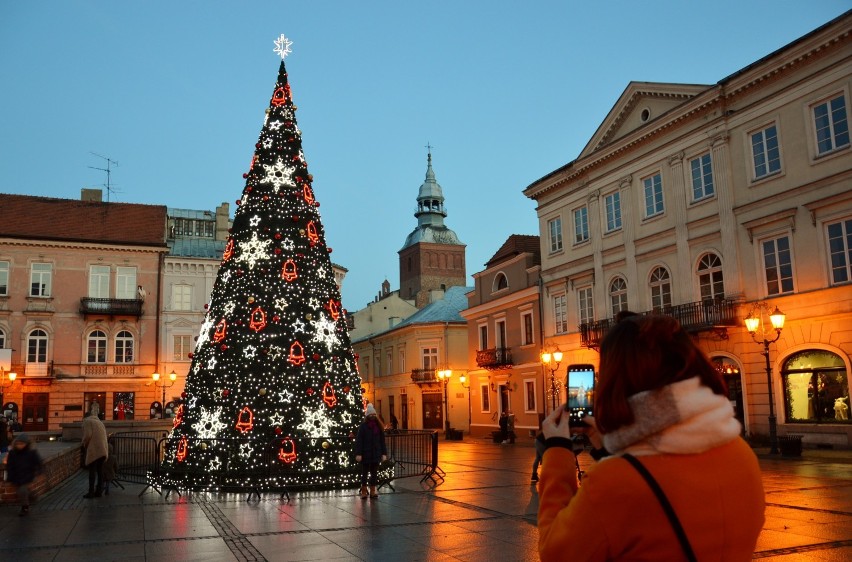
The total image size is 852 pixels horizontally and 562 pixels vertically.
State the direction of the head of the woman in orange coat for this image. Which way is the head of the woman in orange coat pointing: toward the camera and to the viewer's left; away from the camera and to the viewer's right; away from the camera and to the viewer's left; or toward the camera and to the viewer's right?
away from the camera and to the viewer's left

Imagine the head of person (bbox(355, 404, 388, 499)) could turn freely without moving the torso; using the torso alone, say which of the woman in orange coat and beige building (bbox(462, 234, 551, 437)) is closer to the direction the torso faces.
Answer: the woman in orange coat

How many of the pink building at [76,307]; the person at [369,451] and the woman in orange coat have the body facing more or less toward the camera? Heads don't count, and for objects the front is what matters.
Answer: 2

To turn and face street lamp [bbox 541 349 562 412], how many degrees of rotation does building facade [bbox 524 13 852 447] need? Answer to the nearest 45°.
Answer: approximately 90° to its right

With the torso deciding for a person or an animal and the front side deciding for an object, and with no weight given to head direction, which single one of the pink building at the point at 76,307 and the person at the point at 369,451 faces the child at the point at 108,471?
the pink building

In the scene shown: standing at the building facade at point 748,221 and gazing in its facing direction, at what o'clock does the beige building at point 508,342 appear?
The beige building is roughly at 3 o'clock from the building facade.

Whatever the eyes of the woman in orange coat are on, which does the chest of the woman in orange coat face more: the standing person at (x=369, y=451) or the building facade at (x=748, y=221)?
the standing person

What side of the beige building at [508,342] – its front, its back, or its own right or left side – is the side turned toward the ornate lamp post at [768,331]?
left

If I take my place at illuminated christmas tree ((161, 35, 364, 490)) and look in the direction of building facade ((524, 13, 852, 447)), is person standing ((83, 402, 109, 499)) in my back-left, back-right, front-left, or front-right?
back-left

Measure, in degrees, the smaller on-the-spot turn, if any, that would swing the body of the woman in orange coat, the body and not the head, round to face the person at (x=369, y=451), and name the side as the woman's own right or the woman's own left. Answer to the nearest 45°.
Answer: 0° — they already face them

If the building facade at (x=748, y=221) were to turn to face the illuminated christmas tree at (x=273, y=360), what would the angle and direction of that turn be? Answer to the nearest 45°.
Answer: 0° — it already faces it
